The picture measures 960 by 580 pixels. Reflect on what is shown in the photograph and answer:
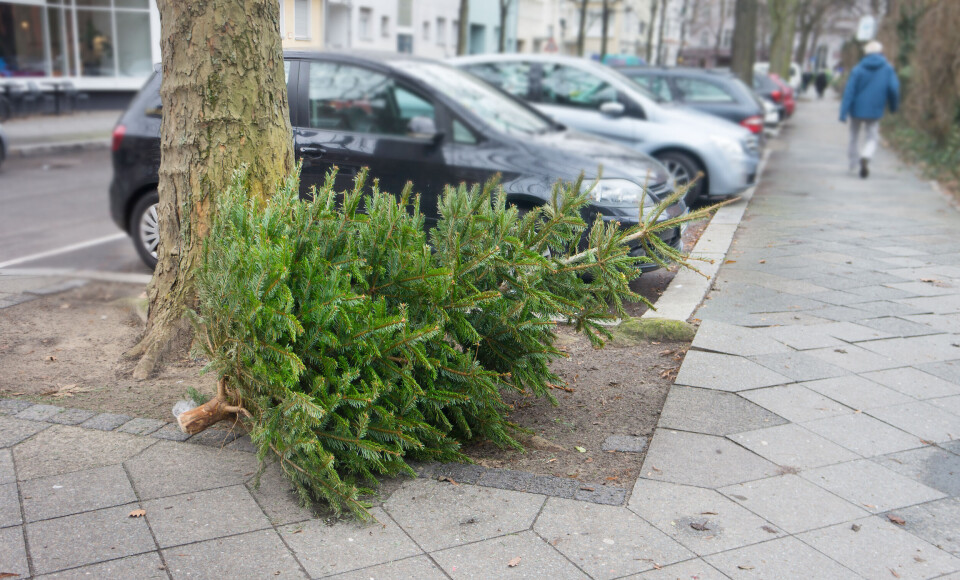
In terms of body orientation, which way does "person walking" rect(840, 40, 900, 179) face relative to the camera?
away from the camera

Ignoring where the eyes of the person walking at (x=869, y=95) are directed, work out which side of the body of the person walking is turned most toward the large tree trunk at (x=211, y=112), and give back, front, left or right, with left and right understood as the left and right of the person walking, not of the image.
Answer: back

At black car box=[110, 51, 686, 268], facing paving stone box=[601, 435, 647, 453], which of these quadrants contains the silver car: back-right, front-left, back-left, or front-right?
back-left

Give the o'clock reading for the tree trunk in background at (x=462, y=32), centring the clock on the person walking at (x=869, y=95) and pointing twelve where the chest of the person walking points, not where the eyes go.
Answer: The tree trunk in background is roughly at 10 o'clock from the person walking.

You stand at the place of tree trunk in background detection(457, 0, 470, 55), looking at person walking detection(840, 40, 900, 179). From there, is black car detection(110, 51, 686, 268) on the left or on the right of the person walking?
right

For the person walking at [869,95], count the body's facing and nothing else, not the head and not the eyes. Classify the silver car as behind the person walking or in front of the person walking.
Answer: behind

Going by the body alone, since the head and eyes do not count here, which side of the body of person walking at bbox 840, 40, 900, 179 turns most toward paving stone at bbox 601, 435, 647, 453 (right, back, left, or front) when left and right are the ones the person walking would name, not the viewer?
back
